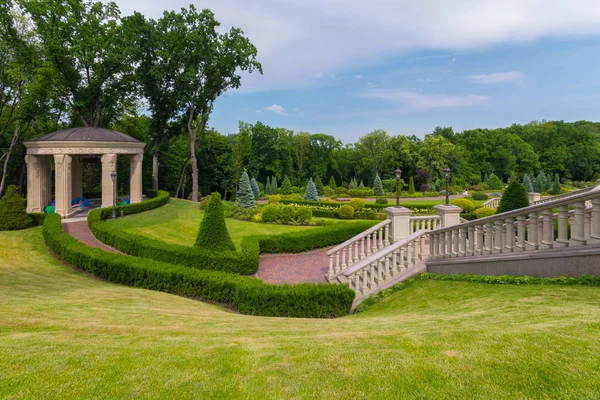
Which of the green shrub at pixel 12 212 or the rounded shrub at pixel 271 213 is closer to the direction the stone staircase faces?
the green shrub

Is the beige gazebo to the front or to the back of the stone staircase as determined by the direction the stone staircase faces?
to the front

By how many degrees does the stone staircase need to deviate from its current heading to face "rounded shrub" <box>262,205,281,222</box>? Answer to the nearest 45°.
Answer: approximately 45° to its right

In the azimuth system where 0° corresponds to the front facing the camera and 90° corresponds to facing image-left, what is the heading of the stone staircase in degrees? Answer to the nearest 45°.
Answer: approximately 90°

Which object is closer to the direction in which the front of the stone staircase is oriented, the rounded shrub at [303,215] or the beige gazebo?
the beige gazebo

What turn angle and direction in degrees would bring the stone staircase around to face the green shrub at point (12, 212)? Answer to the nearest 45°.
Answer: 0° — it already faces it

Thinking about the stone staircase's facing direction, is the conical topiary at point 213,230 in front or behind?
in front

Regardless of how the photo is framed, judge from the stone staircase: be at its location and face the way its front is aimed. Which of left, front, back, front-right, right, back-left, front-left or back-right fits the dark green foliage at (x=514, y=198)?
right
